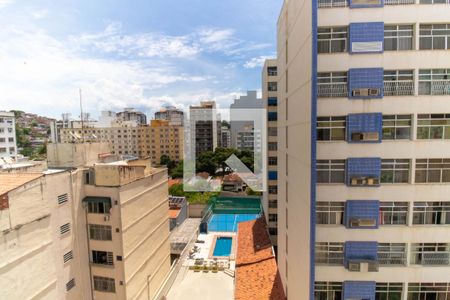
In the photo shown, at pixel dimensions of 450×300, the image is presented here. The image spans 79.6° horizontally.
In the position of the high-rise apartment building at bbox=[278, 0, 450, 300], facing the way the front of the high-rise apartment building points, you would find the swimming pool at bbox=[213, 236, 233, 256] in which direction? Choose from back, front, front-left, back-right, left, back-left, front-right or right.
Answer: back-right

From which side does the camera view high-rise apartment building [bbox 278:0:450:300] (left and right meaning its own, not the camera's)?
front

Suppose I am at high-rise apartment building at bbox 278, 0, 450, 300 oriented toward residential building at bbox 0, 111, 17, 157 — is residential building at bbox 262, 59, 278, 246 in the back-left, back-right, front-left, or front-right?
front-right

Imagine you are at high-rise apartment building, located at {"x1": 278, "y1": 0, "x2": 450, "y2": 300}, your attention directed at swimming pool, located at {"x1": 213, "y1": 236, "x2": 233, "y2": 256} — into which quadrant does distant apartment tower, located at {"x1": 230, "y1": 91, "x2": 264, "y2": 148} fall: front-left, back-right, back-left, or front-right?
front-right

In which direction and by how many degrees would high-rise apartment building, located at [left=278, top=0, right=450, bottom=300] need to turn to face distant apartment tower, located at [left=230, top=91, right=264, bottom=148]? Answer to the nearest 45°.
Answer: approximately 135° to its right

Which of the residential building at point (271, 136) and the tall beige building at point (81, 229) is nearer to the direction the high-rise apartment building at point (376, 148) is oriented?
the tall beige building

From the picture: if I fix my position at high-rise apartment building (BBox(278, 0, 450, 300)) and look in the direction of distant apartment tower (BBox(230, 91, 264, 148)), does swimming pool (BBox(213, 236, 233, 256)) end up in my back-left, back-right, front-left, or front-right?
front-left

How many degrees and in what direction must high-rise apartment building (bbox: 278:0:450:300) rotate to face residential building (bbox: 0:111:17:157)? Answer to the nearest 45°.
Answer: approximately 90° to its right
